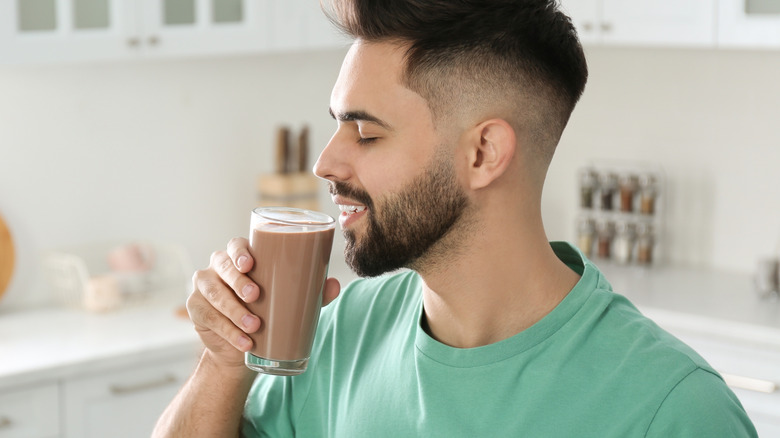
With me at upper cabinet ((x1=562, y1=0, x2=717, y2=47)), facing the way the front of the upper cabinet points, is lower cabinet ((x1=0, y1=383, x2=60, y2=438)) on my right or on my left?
on my right

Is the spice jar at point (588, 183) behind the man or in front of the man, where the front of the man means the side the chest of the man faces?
behind

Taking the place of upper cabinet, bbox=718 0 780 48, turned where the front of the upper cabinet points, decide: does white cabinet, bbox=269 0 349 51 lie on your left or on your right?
on your right

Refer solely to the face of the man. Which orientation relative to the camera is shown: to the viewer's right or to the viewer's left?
to the viewer's left

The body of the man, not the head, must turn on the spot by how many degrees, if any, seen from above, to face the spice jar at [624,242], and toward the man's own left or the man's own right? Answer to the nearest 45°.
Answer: approximately 135° to the man's own right

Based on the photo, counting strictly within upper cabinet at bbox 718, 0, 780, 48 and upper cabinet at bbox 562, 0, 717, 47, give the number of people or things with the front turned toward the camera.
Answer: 2

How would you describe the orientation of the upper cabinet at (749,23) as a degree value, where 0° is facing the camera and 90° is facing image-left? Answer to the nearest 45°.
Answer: approximately 0°

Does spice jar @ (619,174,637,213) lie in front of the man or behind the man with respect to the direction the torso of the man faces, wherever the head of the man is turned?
behind

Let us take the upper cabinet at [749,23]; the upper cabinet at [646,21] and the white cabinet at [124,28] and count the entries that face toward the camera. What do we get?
3

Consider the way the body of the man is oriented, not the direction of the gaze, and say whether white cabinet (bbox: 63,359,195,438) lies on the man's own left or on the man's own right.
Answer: on the man's own right

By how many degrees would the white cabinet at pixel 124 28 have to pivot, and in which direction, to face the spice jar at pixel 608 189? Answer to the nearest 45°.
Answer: approximately 90° to its left
